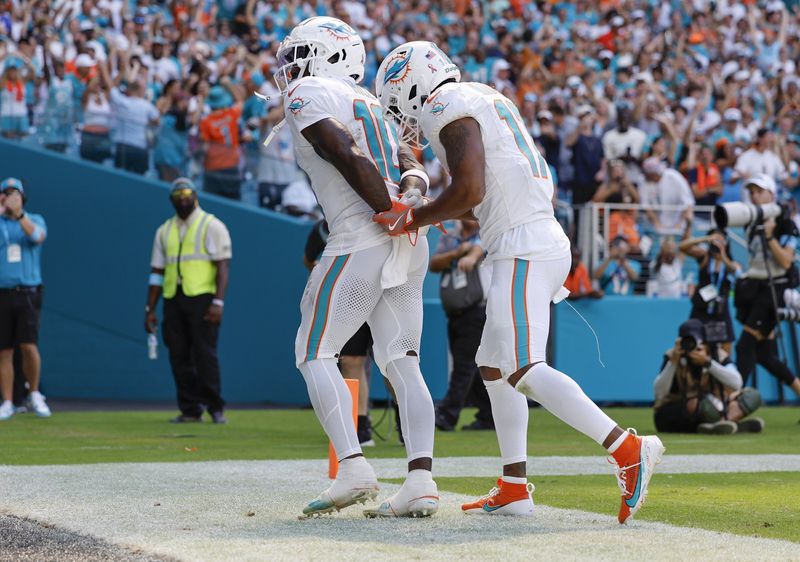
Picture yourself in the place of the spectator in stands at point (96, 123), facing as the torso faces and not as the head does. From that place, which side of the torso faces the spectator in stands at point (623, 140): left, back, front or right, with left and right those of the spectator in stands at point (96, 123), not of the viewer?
left

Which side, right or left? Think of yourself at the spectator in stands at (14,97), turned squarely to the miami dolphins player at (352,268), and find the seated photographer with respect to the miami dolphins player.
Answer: left

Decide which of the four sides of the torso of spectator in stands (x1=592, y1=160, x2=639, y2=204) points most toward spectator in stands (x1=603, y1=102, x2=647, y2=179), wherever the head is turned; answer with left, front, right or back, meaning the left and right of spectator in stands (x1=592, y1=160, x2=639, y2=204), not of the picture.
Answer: back

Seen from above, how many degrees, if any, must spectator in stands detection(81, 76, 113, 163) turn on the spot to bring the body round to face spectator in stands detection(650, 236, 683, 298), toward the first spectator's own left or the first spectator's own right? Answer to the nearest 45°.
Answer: approximately 90° to the first spectator's own left

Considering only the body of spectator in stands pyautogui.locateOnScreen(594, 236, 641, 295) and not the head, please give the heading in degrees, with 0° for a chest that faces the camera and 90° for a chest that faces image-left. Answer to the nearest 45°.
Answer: approximately 0°
